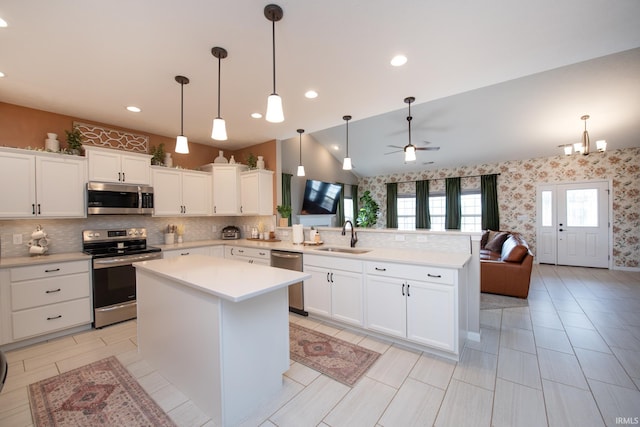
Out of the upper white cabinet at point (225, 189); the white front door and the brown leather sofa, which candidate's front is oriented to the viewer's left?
the brown leather sofa

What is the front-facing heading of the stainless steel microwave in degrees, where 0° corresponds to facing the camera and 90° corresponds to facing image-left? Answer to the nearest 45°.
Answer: approximately 0°

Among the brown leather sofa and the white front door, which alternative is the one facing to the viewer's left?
the brown leather sofa

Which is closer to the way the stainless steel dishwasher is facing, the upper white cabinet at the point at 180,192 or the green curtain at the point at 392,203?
the upper white cabinet

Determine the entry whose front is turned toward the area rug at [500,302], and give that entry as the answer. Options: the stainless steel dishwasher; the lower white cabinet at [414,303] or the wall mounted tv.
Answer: the wall mounted tv

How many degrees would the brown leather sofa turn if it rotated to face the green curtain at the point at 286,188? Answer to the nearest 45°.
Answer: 0° — it already faces it

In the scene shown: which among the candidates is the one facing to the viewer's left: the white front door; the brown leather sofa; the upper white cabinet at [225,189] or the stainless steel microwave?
the brown leather sofa

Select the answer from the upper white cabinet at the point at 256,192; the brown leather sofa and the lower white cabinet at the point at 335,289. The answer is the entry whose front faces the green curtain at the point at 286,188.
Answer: the brown leather sofa

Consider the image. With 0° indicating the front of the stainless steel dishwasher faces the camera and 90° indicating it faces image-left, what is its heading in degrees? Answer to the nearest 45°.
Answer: approximately 45°

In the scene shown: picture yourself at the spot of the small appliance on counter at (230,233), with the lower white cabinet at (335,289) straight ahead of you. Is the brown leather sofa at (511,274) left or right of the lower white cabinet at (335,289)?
left

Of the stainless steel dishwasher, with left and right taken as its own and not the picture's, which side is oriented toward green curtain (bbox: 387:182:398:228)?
back

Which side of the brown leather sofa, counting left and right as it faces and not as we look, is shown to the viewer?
left
